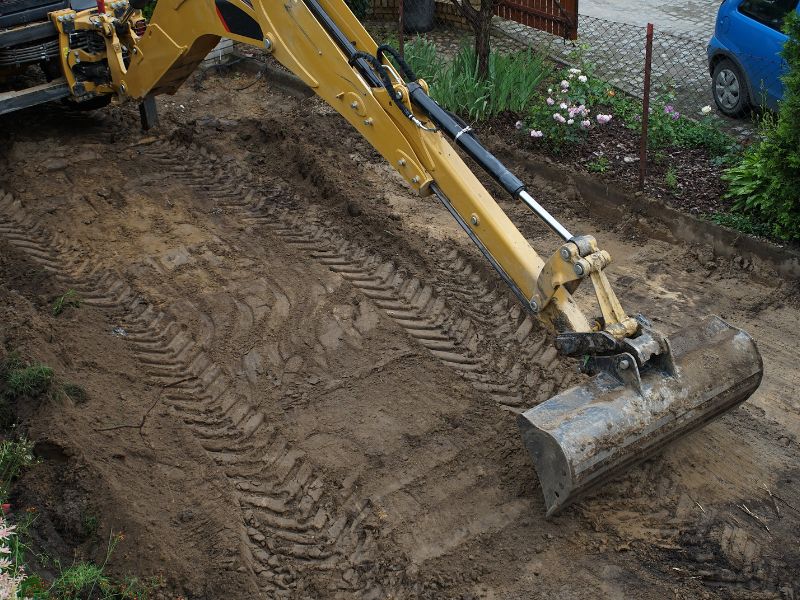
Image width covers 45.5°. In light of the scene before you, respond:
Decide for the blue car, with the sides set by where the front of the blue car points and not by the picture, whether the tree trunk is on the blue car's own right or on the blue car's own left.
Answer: on the blue car's own right

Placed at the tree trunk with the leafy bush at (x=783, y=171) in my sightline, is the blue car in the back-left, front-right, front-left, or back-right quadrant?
front-left
